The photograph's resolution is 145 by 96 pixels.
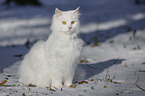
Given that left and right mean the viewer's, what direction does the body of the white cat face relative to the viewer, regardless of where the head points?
facing the viewer and to the right of the viewer
